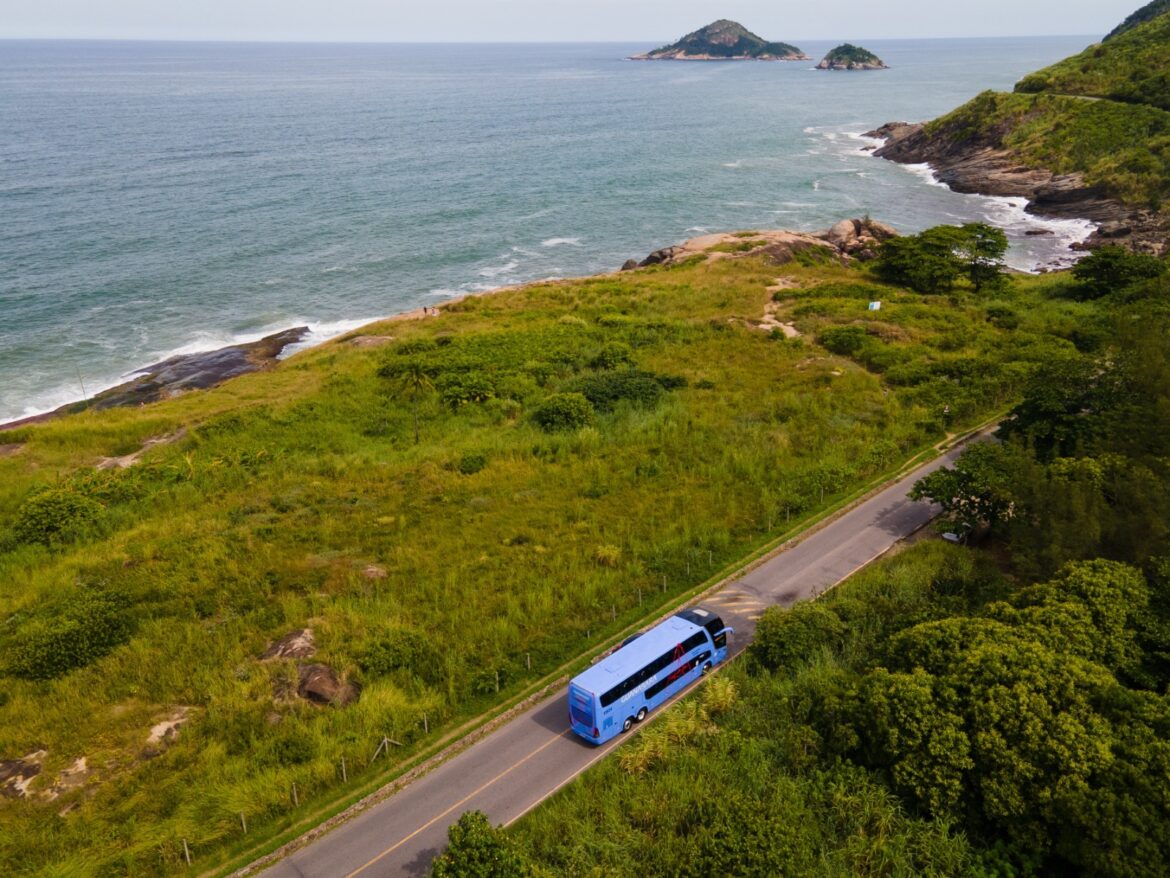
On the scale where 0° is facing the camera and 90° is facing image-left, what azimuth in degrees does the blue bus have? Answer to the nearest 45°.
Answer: approximately 225°

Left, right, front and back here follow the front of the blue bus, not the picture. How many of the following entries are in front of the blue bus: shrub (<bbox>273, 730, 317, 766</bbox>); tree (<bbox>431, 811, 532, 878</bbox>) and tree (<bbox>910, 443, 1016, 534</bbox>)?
1

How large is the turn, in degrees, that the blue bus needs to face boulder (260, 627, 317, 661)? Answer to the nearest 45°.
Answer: approximately 135° to its left

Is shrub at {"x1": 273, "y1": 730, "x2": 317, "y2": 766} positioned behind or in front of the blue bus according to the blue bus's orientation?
behind

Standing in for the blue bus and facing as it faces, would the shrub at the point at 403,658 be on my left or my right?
on my left

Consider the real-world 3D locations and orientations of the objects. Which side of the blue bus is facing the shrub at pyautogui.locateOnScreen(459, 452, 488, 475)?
left

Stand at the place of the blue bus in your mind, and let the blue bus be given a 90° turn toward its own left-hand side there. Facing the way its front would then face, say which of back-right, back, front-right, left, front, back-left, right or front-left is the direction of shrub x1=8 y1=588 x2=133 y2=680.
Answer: front-left

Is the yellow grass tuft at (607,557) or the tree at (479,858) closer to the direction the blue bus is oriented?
the yellow grass tuft

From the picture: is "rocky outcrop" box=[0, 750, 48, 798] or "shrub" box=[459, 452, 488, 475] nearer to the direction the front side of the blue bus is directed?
the shrub

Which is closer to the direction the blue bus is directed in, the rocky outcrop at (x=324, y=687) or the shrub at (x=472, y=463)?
the shrub

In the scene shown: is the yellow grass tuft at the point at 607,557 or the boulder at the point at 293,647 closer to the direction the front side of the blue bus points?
the yellow grass tuft

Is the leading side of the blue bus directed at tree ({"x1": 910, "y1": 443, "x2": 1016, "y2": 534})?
yes

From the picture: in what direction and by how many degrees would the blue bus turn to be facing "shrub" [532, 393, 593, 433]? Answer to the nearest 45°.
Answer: approximately 45° to its left
